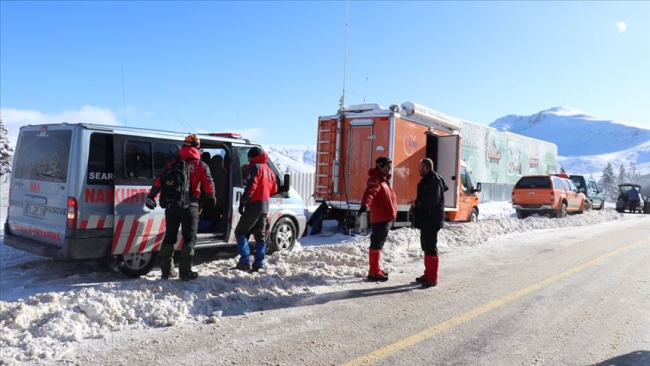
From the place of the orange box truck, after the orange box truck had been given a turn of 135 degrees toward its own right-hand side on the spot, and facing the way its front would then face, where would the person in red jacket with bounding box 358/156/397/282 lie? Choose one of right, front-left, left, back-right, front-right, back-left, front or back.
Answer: front

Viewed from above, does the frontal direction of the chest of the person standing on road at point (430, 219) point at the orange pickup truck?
no

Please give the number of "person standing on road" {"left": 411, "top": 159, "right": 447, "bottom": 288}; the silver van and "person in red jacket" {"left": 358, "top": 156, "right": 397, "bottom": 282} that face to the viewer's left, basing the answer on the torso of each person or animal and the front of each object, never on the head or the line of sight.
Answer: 1

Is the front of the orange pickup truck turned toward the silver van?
no

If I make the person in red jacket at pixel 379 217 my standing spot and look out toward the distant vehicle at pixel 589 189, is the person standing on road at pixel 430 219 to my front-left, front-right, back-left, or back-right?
front-right

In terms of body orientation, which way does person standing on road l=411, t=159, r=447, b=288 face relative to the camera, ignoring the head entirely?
to the viewer's left

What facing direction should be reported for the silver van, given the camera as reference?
facing away from the viewer and to the right of the viewer

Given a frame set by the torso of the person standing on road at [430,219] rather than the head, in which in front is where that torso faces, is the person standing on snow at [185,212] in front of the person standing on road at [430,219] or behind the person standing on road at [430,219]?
in front

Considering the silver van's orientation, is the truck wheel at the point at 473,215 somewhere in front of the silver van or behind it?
in front

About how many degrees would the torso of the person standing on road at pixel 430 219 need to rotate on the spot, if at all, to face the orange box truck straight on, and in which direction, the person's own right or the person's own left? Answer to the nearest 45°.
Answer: approximately 90° to the person's own right

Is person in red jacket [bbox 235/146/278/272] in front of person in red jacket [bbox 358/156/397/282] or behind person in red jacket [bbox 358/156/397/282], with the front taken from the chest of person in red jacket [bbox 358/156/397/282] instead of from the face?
behind

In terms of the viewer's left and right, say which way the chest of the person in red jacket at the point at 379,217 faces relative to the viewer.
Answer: facing to the right of the viewer

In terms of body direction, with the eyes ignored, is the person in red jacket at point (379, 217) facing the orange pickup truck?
no

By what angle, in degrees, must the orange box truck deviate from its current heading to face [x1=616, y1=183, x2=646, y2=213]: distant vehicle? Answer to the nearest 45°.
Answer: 0° — it already faces it

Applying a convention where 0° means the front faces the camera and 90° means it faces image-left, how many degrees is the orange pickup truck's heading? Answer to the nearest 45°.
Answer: approximately 225°

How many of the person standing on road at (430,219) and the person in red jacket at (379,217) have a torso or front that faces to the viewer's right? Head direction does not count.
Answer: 1
